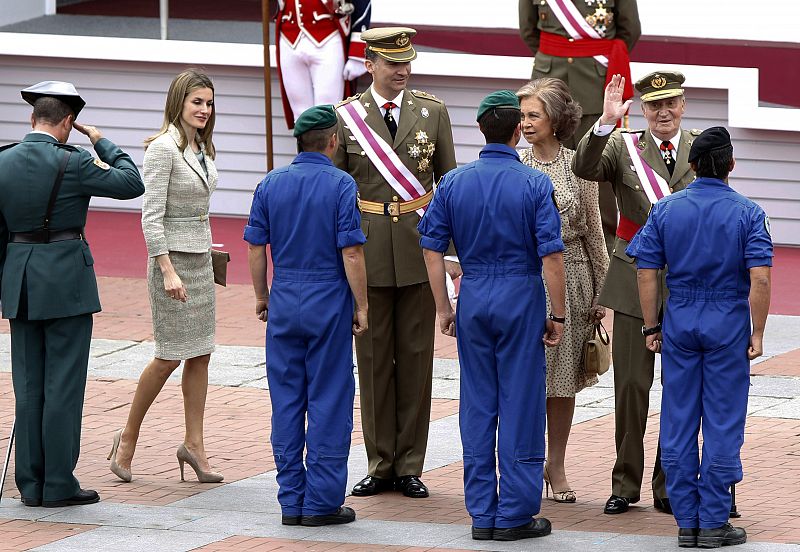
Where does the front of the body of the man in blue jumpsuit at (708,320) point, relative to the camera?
away from the camera

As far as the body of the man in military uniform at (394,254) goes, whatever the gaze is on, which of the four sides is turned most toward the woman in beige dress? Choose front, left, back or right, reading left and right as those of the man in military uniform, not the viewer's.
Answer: left

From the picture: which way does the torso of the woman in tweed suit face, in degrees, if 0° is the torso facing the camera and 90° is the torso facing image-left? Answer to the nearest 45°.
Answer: approximately 315°

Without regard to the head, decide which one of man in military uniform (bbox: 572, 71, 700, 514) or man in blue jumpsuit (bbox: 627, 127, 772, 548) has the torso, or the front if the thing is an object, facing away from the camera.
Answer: the man in blue jumpsuit

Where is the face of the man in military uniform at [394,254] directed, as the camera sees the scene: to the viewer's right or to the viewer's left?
to the viewer's right

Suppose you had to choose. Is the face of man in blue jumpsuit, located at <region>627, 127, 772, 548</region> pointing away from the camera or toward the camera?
away from the camera

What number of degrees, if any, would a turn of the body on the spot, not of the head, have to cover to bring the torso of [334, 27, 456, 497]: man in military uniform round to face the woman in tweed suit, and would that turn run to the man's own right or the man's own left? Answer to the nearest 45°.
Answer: approximately 90° to the man's own right

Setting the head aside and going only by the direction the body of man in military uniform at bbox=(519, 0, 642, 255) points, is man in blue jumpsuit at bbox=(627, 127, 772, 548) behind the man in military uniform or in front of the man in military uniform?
in front

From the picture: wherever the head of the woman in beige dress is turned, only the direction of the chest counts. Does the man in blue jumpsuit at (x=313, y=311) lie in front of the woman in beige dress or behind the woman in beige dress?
in front

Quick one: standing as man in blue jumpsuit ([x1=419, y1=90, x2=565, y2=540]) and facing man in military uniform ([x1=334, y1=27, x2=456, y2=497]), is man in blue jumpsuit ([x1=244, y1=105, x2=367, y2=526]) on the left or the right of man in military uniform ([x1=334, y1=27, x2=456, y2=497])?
left

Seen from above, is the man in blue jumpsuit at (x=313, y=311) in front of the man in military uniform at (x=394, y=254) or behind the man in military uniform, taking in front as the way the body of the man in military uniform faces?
in front
